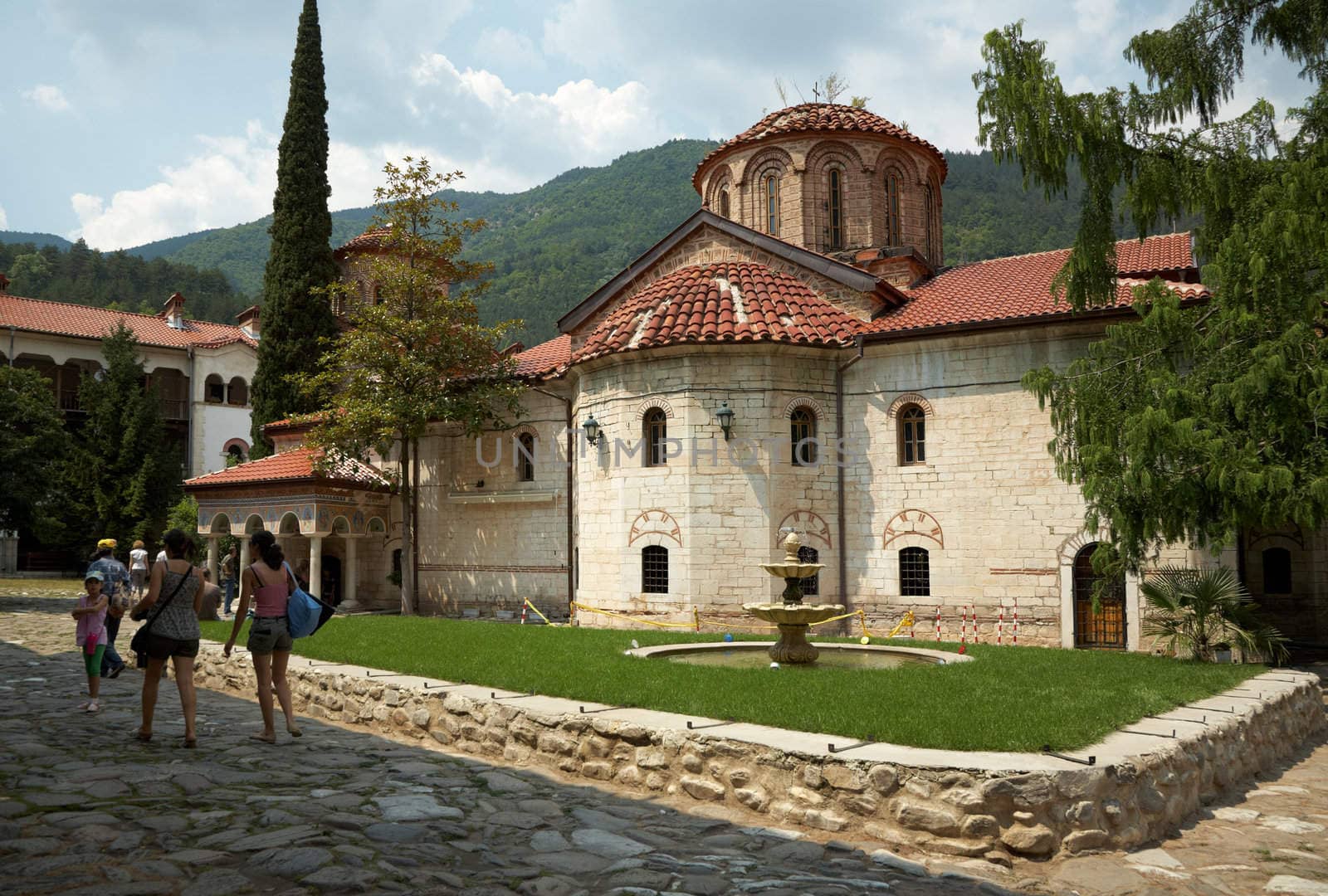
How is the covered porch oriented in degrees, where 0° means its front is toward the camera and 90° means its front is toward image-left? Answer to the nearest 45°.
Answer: approximately 45°

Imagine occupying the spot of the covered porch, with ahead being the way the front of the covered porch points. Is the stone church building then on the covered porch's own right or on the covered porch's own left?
on the covered porch's own left

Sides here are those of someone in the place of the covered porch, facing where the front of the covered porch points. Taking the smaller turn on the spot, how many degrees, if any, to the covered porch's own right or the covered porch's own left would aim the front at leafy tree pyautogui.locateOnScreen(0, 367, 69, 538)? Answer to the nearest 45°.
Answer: approximately 90° to the covered porch's own right

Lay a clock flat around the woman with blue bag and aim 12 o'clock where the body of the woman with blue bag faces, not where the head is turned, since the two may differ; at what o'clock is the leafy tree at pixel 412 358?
The leafy tree is roughly at 2 o'clock from the woman with blue bag.

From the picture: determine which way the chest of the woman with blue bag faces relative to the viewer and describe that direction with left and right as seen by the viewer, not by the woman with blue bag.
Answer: facing away from the viewer and to the left of the viewer

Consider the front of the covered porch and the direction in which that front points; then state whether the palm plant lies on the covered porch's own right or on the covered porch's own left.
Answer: on the covered porch's own left

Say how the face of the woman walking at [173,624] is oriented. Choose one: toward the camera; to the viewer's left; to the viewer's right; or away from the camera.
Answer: away from the camera
